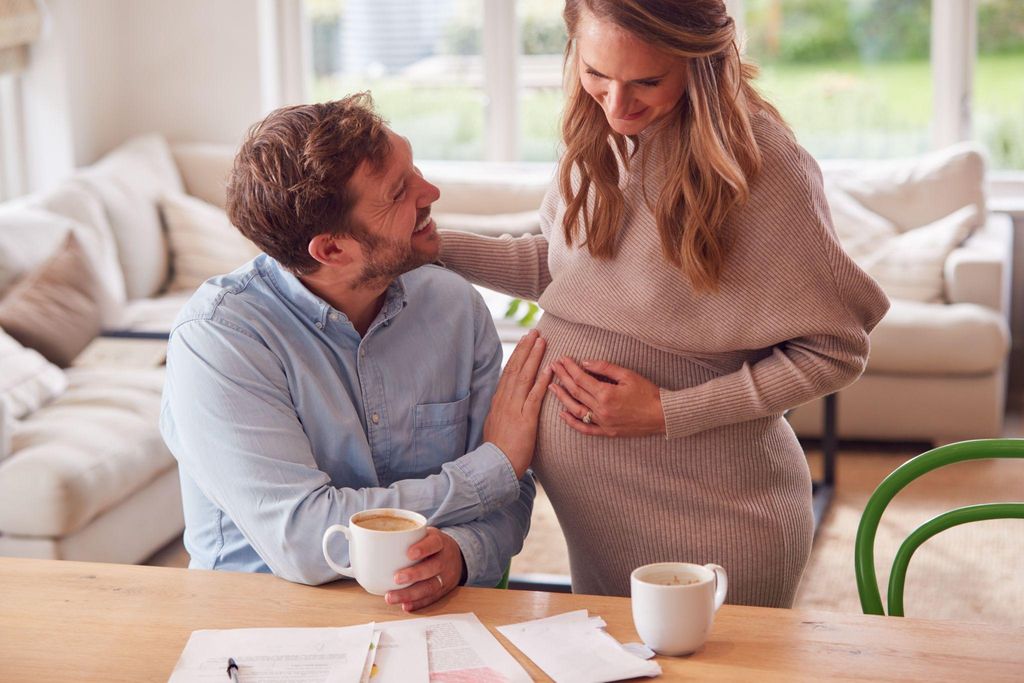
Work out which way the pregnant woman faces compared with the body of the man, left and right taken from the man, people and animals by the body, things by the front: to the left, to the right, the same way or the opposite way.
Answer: to the right

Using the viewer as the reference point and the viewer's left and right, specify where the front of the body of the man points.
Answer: facing the viewer and to the right of the viewer

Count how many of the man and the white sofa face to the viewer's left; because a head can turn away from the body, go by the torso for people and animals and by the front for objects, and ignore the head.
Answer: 0

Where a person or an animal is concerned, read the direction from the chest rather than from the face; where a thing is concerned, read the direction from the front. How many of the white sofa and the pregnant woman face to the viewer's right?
0

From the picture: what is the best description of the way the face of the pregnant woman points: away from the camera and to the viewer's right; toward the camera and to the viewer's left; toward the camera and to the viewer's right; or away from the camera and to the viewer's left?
toward the camera and to the viewer's left

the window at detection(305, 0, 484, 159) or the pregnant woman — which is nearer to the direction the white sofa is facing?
the pregnant woman

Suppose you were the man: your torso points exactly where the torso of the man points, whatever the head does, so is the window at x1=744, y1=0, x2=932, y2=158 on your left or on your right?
on your left

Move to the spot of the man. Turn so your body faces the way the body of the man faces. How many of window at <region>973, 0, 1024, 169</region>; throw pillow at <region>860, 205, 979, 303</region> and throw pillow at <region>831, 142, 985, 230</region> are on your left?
3

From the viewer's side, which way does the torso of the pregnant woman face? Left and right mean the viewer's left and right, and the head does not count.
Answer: facing the viewer and to the left of the viewer

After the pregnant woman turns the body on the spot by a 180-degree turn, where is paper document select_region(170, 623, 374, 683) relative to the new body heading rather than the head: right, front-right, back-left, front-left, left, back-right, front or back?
back

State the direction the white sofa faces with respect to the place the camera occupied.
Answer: facing the viewer

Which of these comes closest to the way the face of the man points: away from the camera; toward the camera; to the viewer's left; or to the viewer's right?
to the viewer's right

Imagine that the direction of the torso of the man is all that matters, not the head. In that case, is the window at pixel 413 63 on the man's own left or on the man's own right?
on the man's own left

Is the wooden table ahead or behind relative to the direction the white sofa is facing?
ahead

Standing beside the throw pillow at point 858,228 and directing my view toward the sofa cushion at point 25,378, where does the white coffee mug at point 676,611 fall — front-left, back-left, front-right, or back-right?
front-left

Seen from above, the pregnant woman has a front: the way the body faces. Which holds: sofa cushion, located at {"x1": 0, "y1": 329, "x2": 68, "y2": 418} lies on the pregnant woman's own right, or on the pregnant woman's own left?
on the pregnant woman's own right
